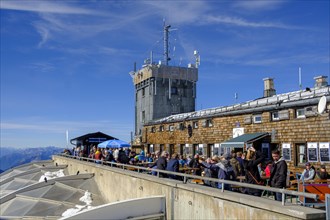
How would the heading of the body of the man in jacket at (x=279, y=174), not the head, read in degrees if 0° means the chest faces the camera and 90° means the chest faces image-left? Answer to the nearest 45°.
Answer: approximately 45°
